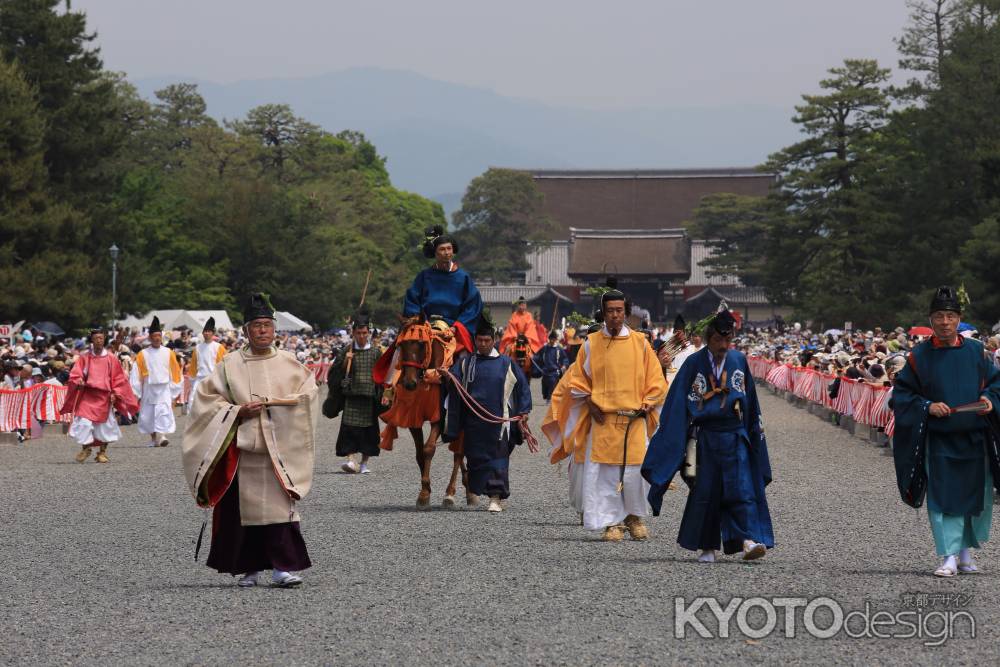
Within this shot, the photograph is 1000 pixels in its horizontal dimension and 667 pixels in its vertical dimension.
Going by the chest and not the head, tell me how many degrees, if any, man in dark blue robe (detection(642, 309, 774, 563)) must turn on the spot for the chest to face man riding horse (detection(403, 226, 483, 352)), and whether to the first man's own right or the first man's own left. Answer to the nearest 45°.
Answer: approximately 135° to the first man's own right

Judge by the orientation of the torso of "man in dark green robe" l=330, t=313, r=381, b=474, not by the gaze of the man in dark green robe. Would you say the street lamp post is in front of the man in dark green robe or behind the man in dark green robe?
behind

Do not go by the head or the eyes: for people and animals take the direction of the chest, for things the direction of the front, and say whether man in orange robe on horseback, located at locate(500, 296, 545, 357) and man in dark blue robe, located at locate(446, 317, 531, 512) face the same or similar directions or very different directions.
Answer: same or similar directions

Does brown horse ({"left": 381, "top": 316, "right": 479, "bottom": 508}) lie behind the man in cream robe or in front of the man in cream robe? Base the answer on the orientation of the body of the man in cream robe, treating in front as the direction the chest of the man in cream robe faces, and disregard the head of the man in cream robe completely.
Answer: behind

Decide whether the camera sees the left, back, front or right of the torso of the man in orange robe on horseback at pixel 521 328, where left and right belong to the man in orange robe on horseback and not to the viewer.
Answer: front

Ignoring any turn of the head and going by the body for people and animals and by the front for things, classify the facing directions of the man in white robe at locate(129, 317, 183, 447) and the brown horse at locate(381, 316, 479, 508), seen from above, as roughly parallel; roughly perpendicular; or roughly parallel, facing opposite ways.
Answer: roughly parallel

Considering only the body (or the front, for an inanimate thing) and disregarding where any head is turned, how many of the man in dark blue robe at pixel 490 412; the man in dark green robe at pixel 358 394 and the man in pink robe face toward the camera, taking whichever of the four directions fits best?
3

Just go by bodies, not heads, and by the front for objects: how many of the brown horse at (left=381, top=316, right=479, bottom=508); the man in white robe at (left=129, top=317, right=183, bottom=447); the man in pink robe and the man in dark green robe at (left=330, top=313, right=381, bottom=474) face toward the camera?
4

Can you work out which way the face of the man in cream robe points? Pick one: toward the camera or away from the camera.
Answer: toward the camera

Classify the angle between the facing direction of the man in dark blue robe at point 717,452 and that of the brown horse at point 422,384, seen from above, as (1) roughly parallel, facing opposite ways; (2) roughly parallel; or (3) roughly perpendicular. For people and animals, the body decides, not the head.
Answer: roughly parallel

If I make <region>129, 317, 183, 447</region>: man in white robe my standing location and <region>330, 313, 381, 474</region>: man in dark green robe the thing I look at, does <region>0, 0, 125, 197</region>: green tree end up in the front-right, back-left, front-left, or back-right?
back-left

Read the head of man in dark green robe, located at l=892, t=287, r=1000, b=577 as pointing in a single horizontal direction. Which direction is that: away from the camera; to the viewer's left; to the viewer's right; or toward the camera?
toward the camera

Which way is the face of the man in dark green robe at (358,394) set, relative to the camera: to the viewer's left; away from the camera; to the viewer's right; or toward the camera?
toward the camera

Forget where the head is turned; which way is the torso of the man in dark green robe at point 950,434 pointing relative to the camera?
toward the camera

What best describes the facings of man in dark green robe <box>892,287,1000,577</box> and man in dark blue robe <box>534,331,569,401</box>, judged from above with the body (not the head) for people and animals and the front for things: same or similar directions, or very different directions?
same or similar directions

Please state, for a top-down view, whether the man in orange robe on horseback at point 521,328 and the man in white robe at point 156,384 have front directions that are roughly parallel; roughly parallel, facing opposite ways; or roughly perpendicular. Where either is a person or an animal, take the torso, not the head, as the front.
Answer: roughly parallel
